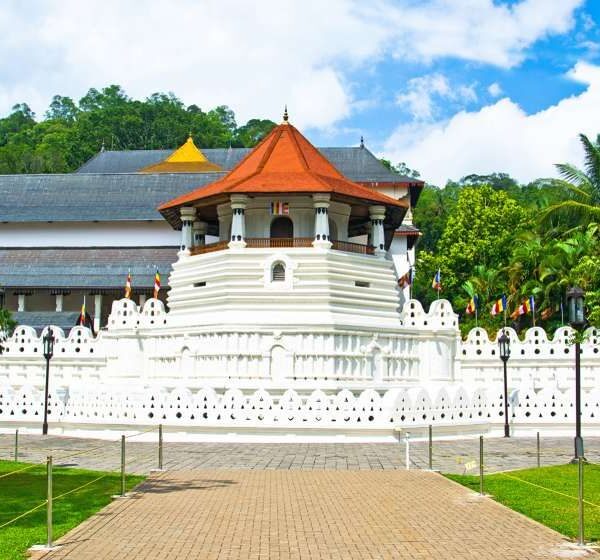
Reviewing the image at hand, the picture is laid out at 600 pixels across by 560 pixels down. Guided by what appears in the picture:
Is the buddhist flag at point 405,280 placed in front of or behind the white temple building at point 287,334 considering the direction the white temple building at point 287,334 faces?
behind

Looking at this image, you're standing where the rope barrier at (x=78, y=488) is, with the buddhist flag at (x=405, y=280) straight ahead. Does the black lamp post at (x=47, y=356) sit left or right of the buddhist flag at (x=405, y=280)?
left

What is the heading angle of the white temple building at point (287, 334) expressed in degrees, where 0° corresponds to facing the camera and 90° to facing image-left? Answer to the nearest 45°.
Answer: approximately 0°

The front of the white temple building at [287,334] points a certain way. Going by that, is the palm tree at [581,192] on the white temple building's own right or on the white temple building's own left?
on the white temple building's own left

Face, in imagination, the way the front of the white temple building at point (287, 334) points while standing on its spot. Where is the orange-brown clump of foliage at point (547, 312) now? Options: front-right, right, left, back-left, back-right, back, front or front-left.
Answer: back-left
